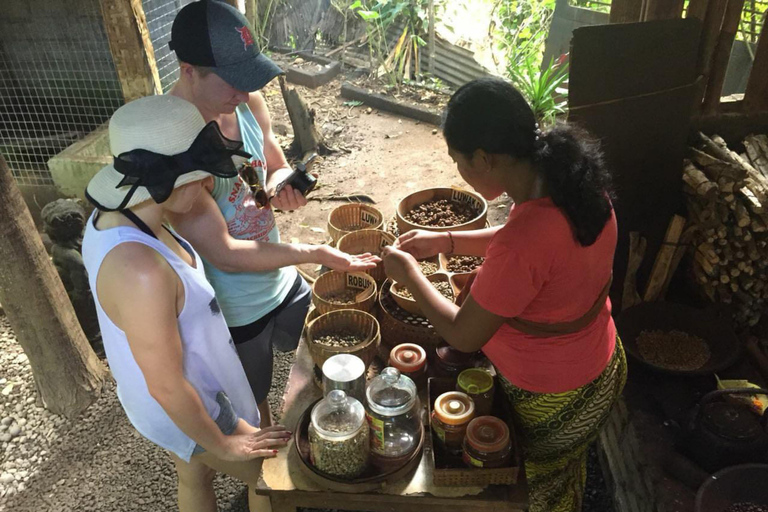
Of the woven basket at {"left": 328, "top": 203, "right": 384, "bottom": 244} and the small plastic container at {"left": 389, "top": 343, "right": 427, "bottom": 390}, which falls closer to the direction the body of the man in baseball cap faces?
the small plastic container

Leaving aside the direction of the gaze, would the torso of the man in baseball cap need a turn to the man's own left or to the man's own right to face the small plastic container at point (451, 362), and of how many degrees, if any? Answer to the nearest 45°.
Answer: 0° — they already face it

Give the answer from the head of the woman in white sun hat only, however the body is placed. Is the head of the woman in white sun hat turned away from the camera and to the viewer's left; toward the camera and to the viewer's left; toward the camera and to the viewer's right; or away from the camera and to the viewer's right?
away from the camera and to the viewer's right

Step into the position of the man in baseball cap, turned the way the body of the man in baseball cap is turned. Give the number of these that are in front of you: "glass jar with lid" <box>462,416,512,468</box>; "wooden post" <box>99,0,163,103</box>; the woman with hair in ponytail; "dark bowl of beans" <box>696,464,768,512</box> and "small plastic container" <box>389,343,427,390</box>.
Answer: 4

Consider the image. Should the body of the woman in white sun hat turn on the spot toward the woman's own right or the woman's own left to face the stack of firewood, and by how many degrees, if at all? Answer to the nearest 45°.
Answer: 0° — they already face it

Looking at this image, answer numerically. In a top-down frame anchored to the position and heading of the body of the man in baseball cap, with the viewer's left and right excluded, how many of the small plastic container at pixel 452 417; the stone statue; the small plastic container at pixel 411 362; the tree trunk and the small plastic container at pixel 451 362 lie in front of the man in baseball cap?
3

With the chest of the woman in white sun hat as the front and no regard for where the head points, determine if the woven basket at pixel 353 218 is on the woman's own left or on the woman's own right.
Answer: on the woman's own left

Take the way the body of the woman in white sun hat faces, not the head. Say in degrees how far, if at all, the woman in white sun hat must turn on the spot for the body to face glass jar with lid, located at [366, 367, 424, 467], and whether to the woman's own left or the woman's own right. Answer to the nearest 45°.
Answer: approximately 45° to the woman's own right

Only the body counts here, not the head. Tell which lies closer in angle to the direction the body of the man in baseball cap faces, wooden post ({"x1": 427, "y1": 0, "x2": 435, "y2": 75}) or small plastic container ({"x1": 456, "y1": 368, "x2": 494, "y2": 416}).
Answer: the small plastic container

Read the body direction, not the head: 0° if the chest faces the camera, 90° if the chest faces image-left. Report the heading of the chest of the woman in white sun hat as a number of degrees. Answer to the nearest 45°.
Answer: approximately 270°

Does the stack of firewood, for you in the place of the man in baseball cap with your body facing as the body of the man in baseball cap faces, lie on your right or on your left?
on your left

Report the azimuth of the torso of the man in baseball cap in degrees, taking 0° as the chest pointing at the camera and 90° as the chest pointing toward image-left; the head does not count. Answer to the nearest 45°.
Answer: approximately 315°

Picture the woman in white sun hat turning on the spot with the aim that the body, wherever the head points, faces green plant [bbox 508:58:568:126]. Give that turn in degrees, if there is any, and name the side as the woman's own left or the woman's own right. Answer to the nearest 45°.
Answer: approximately 45° to the woman's own left
